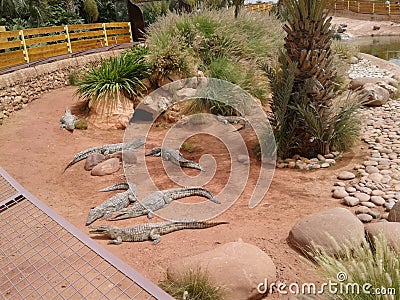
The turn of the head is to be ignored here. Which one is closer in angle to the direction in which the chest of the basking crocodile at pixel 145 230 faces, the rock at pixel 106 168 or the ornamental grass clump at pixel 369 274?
the rock

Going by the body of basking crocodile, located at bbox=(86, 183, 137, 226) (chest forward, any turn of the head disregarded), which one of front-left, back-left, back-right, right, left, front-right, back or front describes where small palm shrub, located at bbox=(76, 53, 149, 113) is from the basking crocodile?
back-right

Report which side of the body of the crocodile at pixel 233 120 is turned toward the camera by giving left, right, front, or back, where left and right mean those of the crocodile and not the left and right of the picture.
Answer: left

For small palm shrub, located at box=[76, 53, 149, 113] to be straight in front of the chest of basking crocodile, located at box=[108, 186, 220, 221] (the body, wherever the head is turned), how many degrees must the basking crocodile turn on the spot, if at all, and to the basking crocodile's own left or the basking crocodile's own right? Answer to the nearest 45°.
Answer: approximately 135° to the basking crocodile's own right

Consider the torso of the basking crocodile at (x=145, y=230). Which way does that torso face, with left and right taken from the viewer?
facing to the left of the viewer

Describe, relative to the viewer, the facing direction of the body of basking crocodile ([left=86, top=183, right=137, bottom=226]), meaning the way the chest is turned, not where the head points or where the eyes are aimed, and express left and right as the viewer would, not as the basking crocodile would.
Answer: facing the viewer and to the left of the viewer

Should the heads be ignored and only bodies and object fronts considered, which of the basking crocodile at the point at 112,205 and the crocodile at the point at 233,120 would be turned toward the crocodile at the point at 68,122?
the crocodile at the point at 233,120
